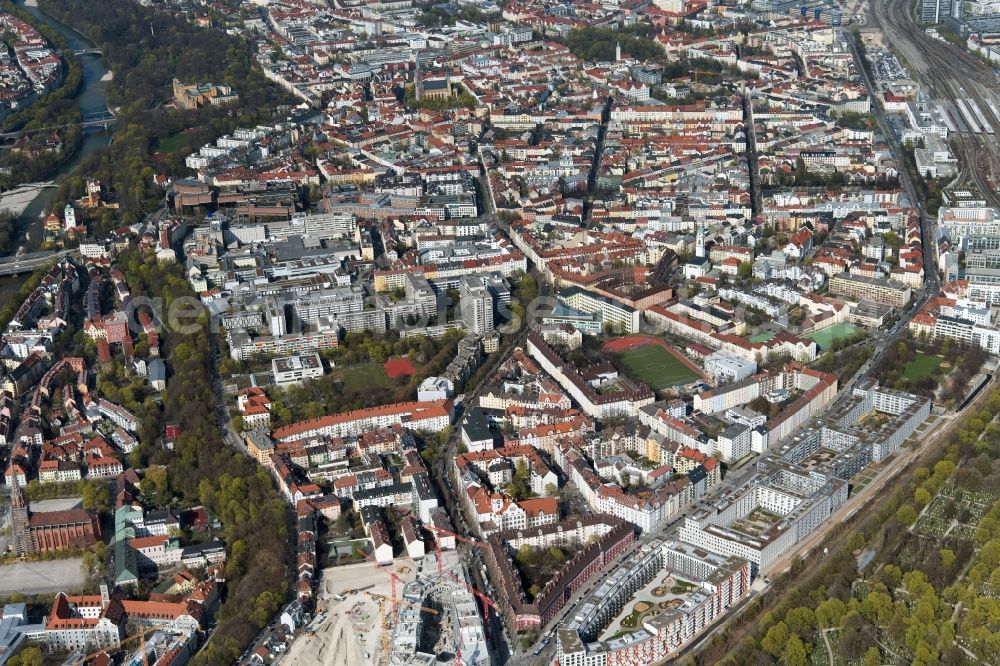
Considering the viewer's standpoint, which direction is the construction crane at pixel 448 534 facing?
facing the viewer and to the right of the viewer

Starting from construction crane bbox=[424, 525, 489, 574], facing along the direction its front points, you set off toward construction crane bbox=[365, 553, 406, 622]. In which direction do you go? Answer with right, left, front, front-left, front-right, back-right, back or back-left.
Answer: right
